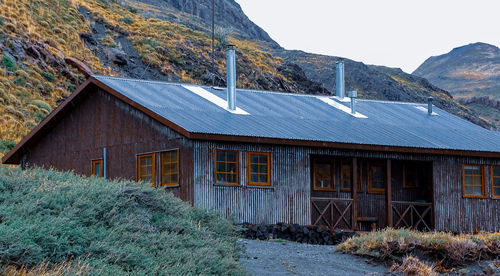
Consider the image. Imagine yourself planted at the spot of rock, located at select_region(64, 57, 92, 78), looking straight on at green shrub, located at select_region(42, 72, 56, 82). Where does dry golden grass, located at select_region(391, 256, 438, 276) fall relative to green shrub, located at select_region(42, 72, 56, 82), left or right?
left

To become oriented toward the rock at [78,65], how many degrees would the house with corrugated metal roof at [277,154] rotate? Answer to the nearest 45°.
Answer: approximately 180°

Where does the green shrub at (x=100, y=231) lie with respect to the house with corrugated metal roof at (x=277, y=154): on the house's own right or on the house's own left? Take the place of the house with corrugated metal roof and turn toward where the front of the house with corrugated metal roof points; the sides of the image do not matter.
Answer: on the house's own right

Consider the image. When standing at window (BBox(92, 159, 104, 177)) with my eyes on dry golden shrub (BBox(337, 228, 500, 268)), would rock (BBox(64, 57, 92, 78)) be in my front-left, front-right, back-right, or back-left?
back-left

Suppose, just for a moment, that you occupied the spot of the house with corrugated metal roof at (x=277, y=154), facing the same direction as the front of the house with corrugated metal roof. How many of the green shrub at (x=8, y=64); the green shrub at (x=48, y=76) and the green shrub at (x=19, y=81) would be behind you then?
3

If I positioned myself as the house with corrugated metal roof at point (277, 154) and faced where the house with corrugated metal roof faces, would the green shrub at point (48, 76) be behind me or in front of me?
behind

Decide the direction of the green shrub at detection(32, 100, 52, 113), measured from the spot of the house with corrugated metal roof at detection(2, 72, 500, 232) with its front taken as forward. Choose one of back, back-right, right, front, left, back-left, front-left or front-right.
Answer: back

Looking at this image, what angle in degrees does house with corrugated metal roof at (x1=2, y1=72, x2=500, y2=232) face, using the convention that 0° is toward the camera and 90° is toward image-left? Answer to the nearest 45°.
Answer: approximately 315°

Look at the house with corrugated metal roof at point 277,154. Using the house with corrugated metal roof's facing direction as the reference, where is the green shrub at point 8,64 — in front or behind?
behind

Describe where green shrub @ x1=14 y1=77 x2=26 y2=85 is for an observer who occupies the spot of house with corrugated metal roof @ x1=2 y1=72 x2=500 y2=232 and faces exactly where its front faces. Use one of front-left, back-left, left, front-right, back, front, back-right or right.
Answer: back
